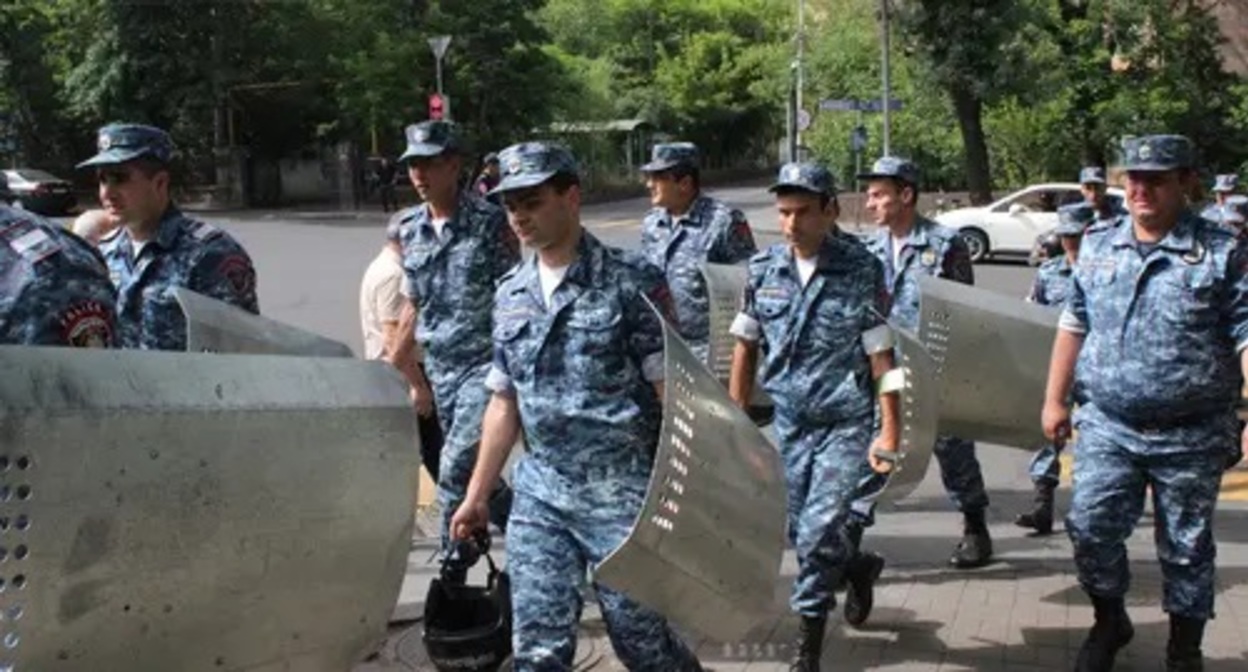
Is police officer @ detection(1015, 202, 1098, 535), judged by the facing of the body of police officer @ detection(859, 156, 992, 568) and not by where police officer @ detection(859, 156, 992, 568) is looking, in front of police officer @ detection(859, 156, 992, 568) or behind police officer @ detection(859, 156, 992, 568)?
behind

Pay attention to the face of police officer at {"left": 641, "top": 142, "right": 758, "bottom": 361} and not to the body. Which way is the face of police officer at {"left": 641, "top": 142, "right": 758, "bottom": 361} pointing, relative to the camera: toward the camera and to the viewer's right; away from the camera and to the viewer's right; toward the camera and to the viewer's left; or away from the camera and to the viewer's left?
toward the camera and to the viewer's left

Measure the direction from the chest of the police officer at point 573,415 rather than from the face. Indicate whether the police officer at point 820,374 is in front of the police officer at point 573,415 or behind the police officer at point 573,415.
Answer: behind

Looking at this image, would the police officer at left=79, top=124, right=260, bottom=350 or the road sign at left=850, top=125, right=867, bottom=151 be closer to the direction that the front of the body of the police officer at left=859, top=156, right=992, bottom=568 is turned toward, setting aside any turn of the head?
the police officer

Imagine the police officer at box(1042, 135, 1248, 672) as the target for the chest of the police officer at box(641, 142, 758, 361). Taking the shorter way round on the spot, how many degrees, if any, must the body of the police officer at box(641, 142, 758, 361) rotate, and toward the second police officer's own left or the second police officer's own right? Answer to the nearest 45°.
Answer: approximately 90° to the second police officer's own left

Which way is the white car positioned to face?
to the viewer's left

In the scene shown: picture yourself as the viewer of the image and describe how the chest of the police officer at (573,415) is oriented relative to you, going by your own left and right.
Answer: facing the viewer and to the left of the viewer

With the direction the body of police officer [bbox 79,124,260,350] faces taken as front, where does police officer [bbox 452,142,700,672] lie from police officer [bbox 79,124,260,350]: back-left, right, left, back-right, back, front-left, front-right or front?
left

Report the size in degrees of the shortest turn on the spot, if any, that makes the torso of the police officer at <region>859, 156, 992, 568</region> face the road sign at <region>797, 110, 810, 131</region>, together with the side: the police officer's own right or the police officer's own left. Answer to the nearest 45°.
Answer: approximately 135° to the police officer's own right

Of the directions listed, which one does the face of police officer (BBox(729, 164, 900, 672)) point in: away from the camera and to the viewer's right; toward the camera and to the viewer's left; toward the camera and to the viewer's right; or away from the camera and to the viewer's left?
toward the camera and to the viewer's left

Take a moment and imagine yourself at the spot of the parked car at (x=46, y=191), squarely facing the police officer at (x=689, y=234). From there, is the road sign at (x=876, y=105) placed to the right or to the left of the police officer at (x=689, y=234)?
left

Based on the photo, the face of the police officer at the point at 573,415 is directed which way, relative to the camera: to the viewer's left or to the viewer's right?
to the viewer's left

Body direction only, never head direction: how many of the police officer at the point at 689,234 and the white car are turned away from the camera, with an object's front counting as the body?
0

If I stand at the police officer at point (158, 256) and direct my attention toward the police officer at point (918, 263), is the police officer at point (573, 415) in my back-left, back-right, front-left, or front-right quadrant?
front-right

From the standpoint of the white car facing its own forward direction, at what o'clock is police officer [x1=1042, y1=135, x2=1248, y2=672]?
The police officer is roughly at 9 o'clock from the white car.
